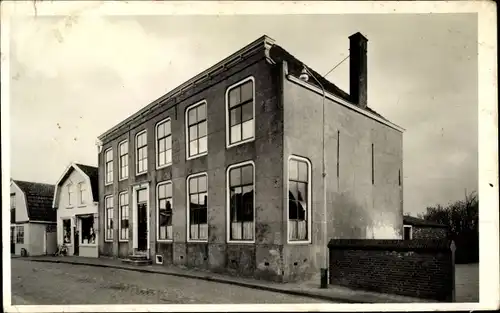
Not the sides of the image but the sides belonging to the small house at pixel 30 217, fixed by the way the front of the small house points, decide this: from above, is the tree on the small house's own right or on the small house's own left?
on the small house's own left

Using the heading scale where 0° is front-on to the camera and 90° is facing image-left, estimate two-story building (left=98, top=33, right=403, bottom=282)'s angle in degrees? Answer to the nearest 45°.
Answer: approximately 45°

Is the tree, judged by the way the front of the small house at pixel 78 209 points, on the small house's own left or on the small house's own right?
on the small house's own left

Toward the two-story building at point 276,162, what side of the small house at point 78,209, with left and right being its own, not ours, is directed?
left

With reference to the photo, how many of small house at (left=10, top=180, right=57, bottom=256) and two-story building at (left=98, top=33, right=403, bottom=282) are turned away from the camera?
0

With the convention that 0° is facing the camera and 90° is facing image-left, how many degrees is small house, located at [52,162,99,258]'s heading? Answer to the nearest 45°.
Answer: approximately 45°

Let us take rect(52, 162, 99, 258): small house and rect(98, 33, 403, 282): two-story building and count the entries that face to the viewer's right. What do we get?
0
